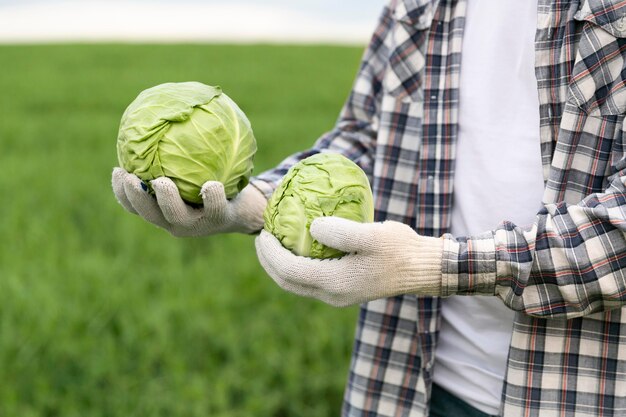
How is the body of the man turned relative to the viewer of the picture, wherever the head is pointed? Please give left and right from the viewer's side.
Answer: facing the viewer and to the left of the viewer
